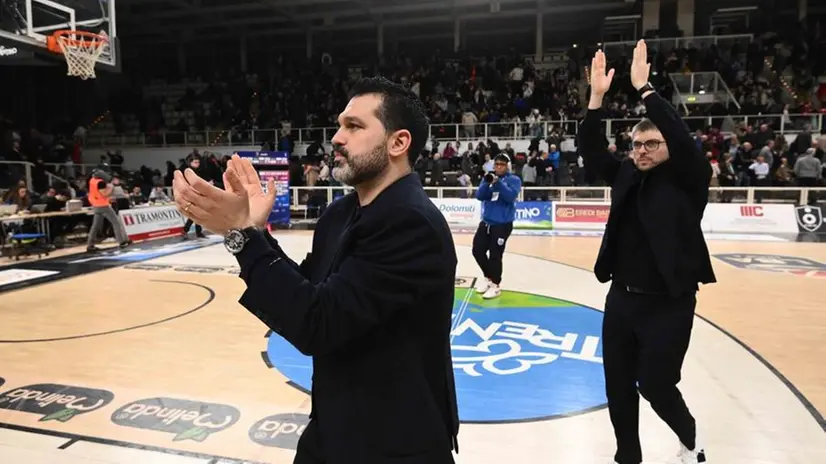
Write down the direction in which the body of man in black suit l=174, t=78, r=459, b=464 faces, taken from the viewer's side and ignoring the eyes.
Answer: to the viewer's left

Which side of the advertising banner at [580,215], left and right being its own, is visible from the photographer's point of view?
front

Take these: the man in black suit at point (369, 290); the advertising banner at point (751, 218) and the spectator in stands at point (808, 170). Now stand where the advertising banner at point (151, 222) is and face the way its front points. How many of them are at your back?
0

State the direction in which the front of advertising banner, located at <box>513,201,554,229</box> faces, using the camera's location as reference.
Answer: facing the viewer

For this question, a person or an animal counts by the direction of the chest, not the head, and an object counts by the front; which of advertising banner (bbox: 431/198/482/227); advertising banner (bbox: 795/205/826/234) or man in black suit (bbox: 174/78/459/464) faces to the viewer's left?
the man in black suit

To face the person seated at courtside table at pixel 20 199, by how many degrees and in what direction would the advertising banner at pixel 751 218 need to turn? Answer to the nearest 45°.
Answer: approximately 45° to its right

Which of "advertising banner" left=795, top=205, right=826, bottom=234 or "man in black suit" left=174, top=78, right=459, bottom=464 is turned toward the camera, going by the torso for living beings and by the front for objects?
the advertising banner

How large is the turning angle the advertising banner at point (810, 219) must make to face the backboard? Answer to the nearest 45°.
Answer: approximately 45° to its right

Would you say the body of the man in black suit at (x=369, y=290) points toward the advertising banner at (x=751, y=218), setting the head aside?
no

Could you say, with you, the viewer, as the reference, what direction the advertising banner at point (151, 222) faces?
facing the viewer and to the right of the viewer

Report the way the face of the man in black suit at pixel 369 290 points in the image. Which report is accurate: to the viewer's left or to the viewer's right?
to the viewer's left

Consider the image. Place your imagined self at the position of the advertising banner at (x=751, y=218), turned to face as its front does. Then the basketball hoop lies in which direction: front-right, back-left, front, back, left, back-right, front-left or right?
front-right

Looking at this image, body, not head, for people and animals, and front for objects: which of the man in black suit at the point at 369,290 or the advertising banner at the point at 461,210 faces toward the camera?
the advertising banner

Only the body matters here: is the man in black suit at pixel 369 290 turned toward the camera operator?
no

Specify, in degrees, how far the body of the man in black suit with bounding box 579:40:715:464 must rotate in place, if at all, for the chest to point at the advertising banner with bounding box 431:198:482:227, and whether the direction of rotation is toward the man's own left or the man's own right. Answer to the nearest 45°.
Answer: approximately 135° to the man's own right
